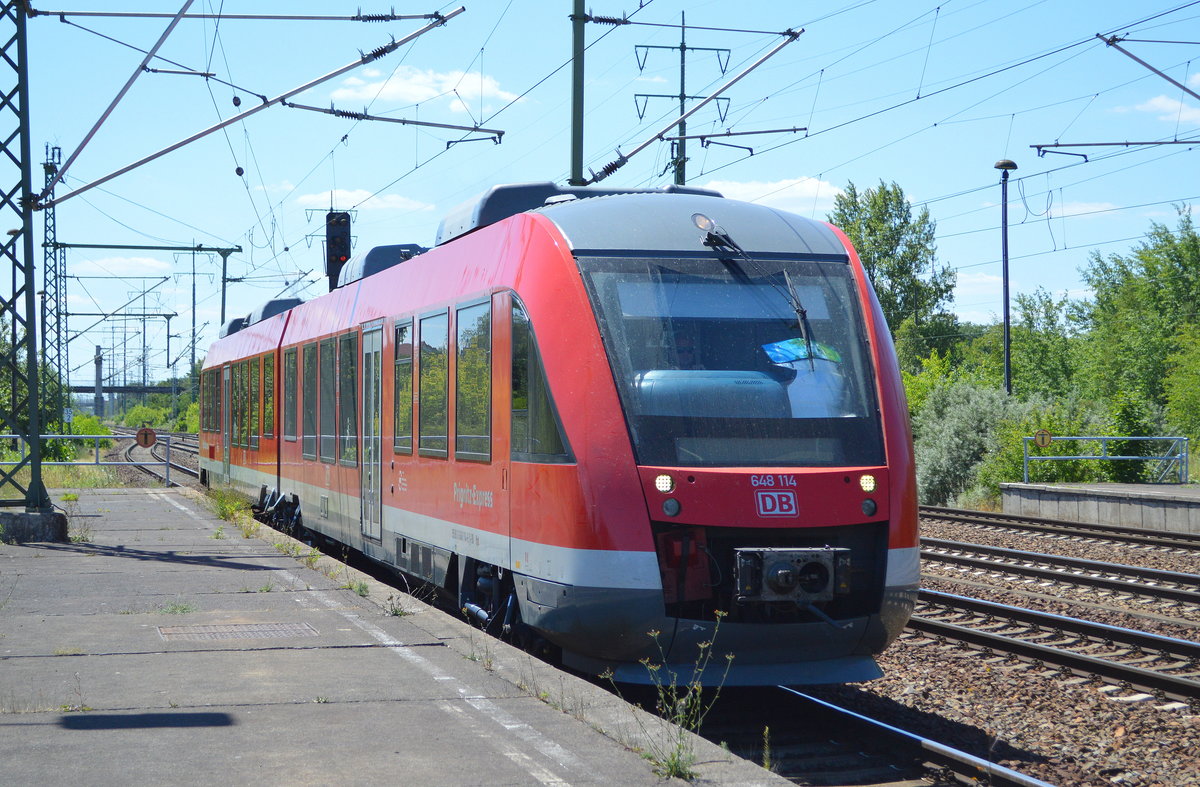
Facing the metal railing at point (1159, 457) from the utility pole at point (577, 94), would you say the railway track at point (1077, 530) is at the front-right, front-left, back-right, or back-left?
front-right

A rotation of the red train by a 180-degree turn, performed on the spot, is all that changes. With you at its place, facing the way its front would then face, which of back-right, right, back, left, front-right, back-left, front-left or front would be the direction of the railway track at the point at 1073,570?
right

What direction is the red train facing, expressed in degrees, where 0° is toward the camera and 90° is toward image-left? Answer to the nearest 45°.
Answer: approximately 315°

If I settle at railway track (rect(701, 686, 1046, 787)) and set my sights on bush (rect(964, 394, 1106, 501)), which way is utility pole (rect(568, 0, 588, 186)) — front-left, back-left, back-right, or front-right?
front-left

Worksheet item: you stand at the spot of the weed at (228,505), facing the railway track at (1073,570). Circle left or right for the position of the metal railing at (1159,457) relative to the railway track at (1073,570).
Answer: left
